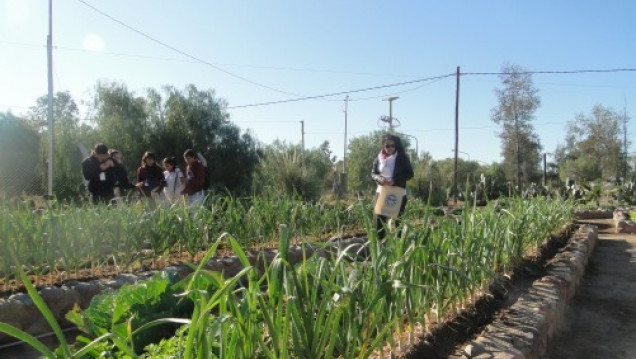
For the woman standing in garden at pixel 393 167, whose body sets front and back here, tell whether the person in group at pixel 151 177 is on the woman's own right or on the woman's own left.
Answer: on the woman's own right

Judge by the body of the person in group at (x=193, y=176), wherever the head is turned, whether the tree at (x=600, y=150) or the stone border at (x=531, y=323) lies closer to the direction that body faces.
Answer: the stone border

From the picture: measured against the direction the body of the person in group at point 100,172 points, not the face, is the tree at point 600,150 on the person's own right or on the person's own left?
on the person's own left

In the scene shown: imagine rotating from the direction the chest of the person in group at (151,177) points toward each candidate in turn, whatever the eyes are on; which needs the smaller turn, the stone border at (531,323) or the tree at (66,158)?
the stone border

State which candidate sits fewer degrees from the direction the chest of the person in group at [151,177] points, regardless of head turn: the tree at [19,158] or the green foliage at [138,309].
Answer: the green foliage

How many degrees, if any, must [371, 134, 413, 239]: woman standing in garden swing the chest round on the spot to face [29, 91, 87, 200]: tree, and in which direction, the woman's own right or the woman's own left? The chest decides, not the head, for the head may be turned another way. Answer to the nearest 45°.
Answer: approximately 90° to the woman's own right

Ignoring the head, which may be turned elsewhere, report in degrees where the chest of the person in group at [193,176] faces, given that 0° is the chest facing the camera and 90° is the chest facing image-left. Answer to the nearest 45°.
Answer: approximately 45°

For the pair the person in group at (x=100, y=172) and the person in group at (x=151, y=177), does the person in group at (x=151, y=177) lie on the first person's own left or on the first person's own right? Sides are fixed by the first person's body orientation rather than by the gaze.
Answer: on the first person's own left

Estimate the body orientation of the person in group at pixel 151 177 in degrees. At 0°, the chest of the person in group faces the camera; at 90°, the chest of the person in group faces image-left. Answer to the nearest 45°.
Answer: approximately 0°

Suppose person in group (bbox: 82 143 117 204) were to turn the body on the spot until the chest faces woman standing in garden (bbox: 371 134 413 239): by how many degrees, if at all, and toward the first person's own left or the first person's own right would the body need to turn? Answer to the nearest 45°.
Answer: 0° — they already face them

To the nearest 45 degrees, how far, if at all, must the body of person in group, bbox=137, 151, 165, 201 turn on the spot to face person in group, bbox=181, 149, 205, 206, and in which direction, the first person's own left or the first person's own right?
approximately 45° to the first person's own left

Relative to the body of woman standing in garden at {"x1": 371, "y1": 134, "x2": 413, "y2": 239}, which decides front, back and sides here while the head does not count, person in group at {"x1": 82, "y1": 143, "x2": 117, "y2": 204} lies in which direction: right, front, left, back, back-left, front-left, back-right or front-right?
front-right

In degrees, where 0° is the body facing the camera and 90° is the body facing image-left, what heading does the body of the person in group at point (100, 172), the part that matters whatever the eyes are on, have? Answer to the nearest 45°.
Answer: approximately 315°
